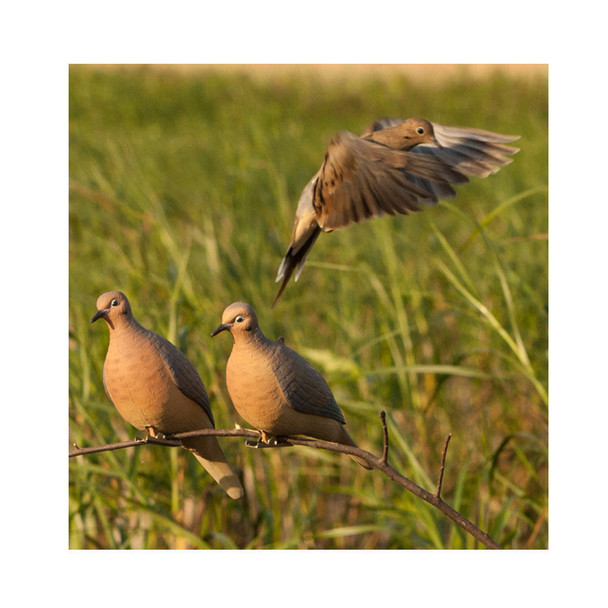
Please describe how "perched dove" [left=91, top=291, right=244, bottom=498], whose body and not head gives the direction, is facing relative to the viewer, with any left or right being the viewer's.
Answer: facing the viewer and to the left of the viewer

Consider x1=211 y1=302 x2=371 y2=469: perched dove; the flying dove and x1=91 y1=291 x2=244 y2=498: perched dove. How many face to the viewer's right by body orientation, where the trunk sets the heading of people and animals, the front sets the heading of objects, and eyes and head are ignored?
1

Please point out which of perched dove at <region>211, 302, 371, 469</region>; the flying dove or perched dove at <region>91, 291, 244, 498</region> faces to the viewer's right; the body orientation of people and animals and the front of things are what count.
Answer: the flying dove

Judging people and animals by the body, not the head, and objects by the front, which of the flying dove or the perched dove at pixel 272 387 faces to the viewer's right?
the flying dove

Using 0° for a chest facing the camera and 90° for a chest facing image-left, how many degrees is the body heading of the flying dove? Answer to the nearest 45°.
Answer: approximately 270°

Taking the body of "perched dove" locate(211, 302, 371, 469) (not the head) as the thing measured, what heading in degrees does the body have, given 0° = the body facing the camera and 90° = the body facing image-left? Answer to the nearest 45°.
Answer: approximately 45°

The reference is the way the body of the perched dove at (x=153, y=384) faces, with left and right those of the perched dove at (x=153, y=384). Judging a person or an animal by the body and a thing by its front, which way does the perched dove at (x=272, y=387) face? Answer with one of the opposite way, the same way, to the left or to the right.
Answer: the same way
